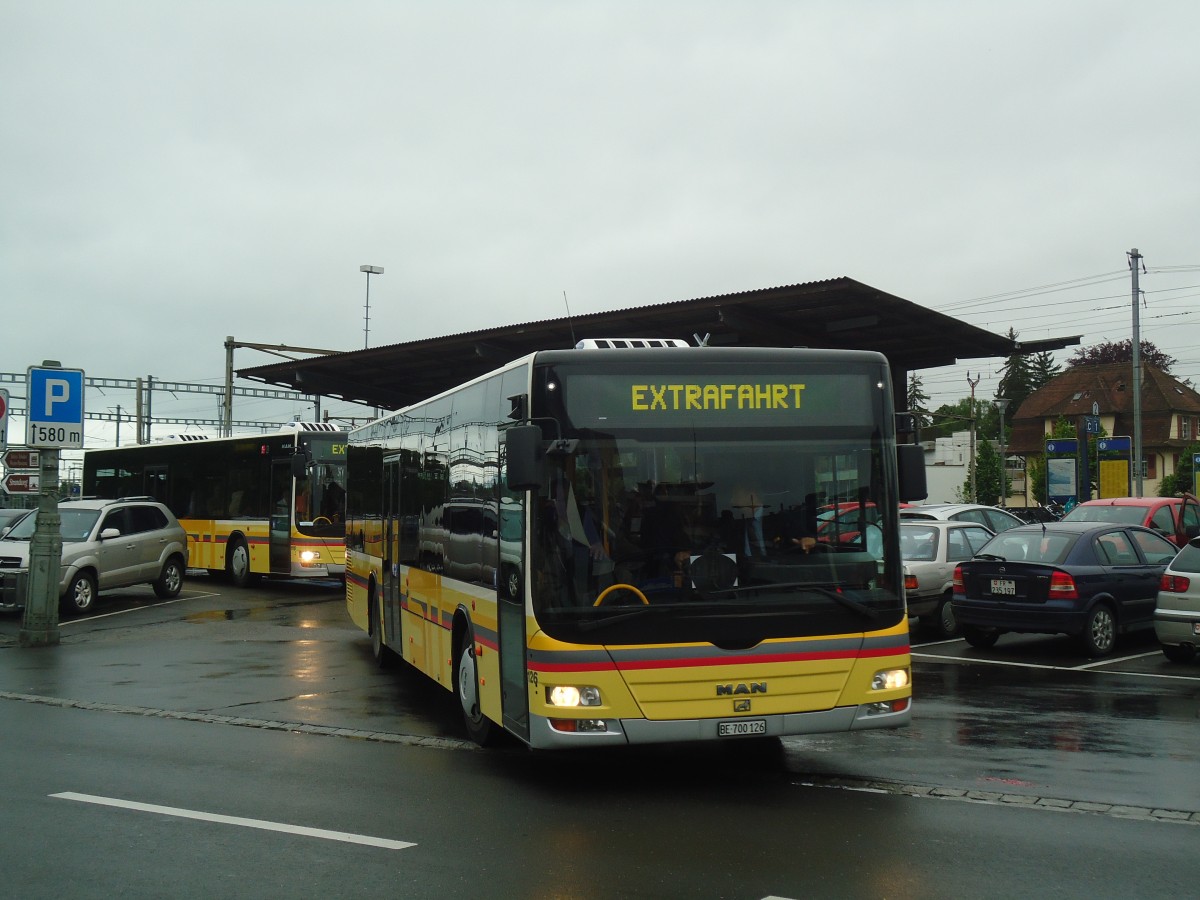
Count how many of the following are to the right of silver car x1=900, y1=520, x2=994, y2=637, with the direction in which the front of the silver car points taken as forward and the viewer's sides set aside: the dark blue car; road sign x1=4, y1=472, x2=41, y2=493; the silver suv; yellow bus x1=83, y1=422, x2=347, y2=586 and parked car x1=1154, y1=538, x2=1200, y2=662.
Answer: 2

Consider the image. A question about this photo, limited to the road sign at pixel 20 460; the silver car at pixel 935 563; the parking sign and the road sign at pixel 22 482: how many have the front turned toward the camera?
3

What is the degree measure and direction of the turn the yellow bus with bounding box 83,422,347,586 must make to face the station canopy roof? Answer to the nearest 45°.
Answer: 0° — it already faces it

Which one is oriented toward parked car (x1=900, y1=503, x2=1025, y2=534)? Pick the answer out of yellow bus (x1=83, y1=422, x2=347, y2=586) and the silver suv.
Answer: the yellow bus

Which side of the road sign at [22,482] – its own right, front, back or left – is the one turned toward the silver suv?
back

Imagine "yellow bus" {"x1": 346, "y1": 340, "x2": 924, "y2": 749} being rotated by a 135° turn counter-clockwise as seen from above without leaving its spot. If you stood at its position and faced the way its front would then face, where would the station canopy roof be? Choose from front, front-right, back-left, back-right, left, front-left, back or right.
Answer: front

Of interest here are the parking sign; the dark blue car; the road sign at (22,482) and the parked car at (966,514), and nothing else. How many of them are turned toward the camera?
2

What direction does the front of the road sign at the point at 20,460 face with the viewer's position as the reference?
facing the viewer

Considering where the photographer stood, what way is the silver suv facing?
facing the viewer and to the left of the viewer

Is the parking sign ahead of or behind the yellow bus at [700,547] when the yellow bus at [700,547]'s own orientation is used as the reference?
behind

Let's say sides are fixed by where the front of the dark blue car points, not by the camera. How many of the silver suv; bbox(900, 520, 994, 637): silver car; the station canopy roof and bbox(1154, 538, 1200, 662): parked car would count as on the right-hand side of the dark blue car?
1

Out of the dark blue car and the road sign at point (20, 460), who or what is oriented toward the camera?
the road sign

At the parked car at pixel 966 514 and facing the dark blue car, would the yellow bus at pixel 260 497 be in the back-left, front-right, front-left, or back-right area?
back-right

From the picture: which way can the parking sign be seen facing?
toward the camera

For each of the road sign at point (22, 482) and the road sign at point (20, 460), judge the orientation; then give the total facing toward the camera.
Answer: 2

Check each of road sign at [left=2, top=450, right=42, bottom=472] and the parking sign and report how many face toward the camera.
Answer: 2

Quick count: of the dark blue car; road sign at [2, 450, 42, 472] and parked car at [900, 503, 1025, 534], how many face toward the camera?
1

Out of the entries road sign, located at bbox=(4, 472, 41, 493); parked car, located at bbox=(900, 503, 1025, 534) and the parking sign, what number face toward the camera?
2
